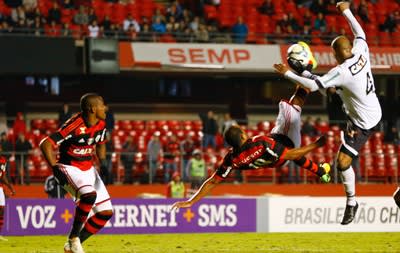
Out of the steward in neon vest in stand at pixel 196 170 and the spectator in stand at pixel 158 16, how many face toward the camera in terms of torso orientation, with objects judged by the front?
2

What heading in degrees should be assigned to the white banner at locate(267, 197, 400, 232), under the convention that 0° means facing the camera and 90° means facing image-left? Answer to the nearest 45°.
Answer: approximately 0°

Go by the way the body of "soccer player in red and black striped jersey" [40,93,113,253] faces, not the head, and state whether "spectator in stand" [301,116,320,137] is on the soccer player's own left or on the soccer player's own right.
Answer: on the soccer player's own left

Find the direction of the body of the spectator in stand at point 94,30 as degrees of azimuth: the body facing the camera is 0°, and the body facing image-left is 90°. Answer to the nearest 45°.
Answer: approximately 0°

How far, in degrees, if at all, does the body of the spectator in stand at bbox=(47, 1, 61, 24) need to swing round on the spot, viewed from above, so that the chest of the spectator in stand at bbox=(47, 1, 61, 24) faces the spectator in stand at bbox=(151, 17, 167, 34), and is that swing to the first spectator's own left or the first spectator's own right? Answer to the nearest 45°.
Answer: approximately 90° to the first spectator's own left

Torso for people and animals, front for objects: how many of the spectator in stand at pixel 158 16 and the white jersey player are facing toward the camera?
1

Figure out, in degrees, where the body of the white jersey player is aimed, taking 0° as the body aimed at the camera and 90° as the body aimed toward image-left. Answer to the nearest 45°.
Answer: approximately 135°
